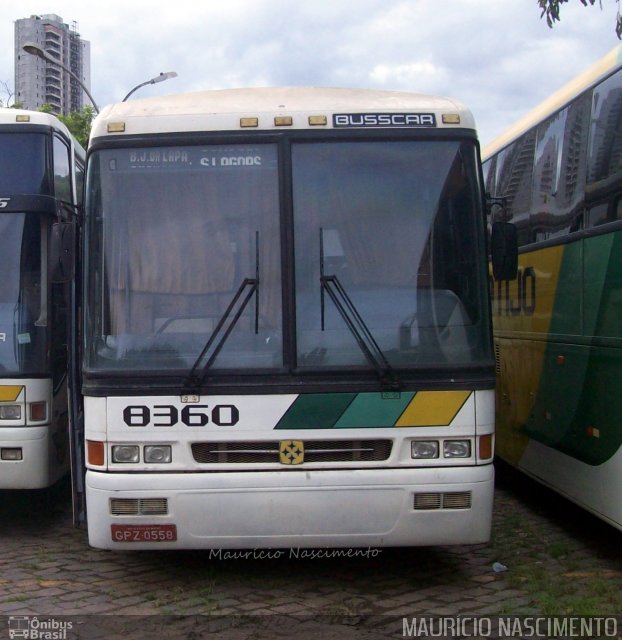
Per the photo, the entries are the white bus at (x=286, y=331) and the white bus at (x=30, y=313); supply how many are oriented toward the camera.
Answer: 2

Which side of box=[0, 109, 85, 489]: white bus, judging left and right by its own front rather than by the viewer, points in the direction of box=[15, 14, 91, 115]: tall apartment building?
back

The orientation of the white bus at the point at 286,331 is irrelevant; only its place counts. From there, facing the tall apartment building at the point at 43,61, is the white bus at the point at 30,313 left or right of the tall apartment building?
left

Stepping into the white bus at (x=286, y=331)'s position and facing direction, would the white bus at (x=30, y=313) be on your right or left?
on your right

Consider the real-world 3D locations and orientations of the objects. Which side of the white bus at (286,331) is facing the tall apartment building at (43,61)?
back

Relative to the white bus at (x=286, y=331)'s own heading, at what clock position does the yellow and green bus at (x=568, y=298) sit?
The yellow and green bus is roughly at 8 o'clock from the white bus.

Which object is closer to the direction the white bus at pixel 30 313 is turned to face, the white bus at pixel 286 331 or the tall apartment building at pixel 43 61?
the white bus

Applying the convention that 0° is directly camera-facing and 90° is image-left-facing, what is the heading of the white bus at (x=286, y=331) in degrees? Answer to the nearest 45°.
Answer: approximately 0°

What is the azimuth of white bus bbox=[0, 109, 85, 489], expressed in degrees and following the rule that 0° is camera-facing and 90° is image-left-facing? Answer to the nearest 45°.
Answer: approximately 0°
